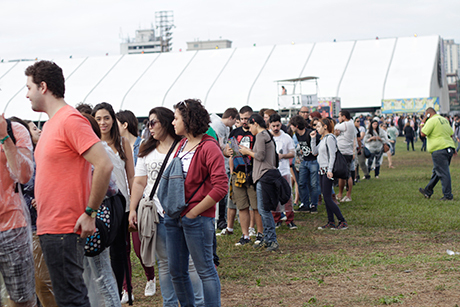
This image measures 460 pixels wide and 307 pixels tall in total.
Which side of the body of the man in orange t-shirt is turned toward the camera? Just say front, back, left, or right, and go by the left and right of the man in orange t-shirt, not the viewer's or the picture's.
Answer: left

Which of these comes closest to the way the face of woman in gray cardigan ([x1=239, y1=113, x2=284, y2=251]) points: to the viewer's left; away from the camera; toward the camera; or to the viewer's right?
to the viewer's left

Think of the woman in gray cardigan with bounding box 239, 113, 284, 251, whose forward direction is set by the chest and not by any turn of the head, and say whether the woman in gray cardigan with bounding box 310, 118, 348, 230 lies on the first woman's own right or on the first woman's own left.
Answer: on the first woman's own right

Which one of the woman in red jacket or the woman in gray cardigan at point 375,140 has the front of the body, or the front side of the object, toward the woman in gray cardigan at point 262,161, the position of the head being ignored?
the woman in gray cardigan at point 375,140

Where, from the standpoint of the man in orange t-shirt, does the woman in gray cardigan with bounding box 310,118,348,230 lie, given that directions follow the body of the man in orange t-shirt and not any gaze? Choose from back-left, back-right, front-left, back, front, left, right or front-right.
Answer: back-right

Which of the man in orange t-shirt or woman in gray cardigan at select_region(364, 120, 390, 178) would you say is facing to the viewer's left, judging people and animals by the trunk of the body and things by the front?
the man in orange t-shirt
